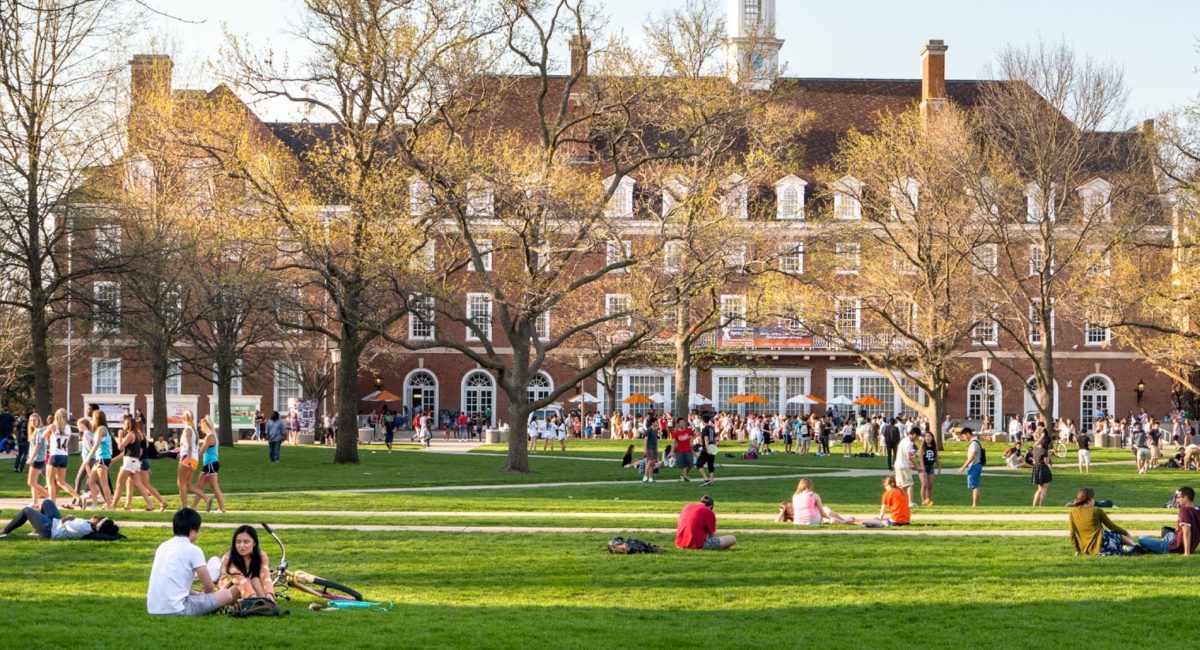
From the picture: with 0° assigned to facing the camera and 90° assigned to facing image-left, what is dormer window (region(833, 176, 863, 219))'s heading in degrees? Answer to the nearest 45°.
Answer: approximately 0°

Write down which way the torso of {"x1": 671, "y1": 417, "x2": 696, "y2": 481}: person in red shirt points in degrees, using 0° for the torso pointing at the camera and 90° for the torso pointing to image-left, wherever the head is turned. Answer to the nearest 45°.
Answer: approximately 0°

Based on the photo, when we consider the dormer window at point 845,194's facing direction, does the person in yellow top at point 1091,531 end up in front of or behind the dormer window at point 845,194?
in front

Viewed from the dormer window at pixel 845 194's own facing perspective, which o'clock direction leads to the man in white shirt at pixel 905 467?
The man in white shirt is roughly at 12 o'clock from the dormer window.

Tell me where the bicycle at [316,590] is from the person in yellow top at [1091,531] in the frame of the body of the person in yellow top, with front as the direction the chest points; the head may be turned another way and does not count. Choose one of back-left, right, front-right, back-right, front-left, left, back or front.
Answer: back

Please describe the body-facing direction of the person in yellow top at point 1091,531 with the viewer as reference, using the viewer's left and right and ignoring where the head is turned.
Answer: facing away from the viewer and to the right of the viewer

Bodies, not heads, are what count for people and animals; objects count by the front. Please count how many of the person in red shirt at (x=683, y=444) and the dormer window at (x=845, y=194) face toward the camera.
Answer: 2
